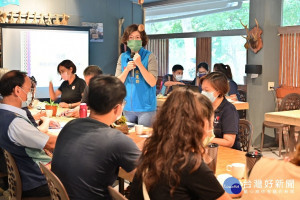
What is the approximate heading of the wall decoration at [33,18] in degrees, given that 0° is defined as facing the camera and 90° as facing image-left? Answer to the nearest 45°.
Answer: approximately 0°

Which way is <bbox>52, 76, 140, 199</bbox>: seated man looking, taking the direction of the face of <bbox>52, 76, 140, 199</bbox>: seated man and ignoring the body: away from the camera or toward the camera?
away from the camera

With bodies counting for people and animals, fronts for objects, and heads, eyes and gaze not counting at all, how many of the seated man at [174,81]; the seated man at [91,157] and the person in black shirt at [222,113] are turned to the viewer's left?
1

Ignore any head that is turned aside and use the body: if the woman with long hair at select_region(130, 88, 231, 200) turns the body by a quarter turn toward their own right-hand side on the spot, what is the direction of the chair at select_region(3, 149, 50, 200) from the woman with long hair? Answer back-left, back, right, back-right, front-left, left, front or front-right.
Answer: back

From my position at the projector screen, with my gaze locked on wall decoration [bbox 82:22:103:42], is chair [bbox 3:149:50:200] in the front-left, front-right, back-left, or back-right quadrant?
back-right

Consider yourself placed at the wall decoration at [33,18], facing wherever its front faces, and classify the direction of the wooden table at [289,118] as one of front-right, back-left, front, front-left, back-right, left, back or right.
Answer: front-left

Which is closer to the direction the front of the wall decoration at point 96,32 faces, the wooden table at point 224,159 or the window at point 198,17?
the wooden table

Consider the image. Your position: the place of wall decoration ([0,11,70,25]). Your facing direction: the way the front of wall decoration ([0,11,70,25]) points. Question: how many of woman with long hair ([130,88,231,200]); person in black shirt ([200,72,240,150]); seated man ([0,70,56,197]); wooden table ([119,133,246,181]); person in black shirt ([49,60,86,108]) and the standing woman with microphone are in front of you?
6

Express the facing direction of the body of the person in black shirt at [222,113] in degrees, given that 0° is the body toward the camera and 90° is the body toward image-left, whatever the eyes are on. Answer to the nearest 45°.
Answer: approximately 90°

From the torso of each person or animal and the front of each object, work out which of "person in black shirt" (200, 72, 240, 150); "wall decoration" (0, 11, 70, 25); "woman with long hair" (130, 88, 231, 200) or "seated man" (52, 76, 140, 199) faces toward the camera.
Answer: the wall decoration

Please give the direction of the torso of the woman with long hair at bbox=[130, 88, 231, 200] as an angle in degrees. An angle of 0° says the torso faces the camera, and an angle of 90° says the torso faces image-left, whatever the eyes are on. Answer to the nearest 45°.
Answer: approximately 225°

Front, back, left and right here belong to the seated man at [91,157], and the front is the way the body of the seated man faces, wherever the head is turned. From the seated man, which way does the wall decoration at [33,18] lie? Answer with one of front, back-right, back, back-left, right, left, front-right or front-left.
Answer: front-left

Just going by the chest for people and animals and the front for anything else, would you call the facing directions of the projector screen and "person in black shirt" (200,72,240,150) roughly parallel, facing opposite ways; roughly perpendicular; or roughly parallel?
roughly perpendicular
